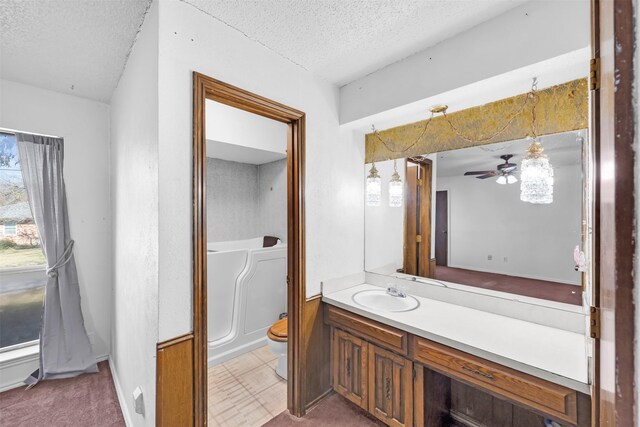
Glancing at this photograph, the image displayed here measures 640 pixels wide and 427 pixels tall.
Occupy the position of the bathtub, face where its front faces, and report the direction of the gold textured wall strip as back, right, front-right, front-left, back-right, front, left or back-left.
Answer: front

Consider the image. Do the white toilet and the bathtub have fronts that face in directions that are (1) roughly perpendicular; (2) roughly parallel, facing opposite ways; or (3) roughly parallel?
roughly perpendicular

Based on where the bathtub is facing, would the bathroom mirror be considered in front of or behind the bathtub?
in front

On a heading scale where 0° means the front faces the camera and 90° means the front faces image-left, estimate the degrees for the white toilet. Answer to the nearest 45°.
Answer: approximately 45°

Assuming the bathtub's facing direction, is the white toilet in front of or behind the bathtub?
in front

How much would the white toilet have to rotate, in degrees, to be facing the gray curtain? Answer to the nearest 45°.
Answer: approximately 45° to its right

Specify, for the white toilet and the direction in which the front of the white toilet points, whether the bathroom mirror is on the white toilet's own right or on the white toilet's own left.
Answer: on the white toilet's own left
